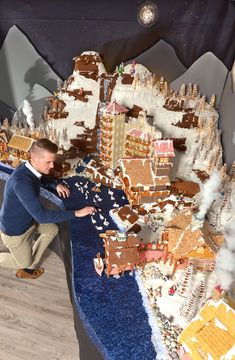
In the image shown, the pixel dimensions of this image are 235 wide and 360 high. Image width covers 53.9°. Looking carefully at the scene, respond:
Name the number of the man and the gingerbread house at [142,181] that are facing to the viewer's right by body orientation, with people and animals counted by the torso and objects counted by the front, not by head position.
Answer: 1

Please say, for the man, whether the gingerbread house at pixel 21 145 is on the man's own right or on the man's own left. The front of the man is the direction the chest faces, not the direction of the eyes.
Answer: on the man's own left

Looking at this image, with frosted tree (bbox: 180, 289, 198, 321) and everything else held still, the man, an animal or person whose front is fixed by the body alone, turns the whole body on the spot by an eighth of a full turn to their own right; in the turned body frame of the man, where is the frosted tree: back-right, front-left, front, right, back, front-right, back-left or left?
front

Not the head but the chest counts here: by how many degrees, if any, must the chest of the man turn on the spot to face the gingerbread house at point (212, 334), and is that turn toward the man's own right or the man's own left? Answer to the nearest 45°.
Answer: approximately 45° to the man's own right

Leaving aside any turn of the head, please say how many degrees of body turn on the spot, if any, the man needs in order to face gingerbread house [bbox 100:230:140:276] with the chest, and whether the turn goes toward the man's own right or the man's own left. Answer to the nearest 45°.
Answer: approximately 45° to the man's own right

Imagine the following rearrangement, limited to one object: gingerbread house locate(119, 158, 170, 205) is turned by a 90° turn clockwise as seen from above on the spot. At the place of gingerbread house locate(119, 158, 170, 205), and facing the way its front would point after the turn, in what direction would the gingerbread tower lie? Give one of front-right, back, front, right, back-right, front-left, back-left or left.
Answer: front-right

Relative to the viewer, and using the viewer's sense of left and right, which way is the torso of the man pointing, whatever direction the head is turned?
facing to the right of the viewer

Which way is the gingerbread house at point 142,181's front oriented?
toward the camera

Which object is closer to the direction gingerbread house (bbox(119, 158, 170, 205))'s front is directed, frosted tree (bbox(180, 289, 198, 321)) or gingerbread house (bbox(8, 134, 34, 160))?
the frosted tree

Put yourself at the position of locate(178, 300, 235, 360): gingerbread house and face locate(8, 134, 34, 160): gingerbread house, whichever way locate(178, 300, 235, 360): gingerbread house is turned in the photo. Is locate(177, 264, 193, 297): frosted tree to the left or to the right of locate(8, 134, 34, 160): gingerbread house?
right
